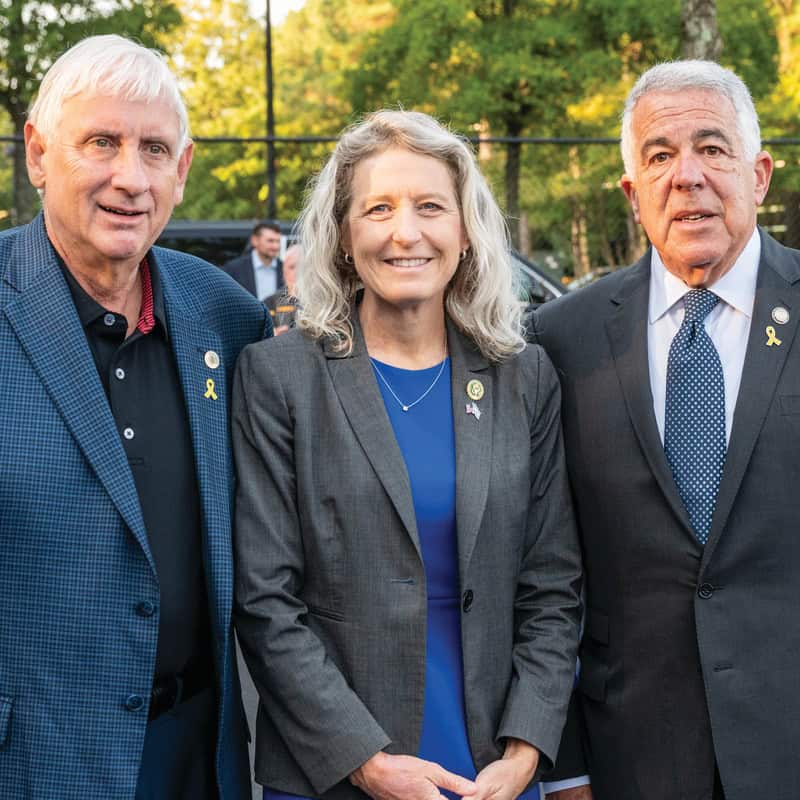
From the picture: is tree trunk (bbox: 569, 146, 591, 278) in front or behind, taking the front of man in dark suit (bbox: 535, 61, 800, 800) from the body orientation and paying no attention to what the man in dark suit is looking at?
behind

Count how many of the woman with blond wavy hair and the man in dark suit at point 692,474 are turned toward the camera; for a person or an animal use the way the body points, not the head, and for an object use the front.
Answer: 2

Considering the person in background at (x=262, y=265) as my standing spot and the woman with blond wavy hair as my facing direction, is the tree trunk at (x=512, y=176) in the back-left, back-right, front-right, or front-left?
back-left

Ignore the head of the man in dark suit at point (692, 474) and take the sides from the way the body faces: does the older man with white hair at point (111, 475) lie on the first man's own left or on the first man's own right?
on the first man's own right

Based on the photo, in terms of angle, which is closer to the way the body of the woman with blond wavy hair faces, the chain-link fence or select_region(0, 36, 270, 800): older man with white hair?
the older man with white hair

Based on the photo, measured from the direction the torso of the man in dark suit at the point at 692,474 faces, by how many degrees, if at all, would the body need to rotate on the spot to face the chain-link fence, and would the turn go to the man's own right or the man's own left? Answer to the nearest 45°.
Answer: approximately 180°

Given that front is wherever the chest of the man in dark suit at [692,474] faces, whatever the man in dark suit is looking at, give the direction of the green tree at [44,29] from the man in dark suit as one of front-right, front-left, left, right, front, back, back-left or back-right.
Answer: back-right

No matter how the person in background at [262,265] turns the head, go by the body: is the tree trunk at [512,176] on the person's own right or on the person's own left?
on the person's own left

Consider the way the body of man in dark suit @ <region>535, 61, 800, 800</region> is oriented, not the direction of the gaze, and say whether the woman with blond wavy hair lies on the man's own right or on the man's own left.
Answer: on the man's own right
